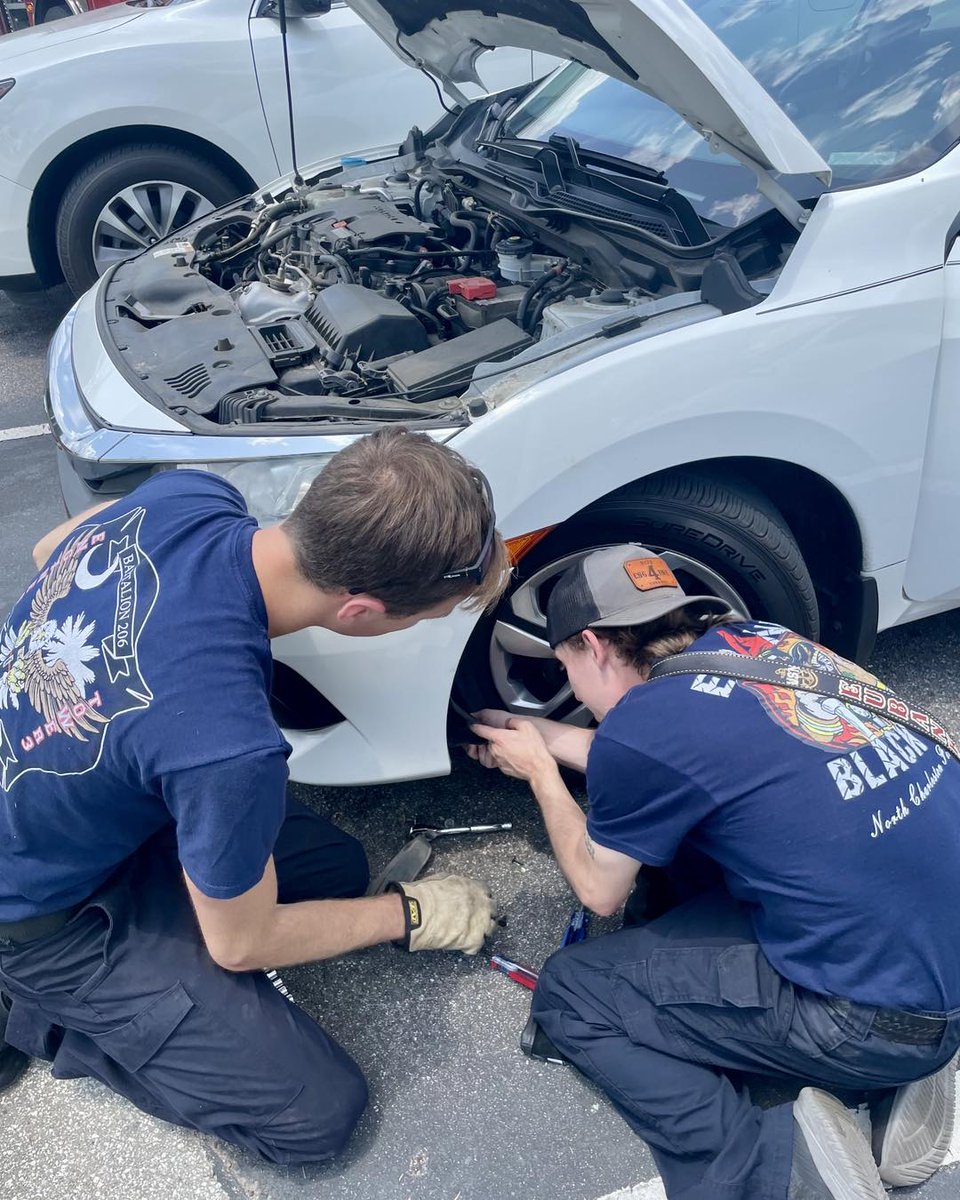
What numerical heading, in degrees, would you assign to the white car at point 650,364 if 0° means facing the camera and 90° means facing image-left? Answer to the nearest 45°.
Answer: approximately 45°

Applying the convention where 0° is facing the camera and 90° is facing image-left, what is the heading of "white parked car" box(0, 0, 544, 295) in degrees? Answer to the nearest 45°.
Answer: approximately 90°

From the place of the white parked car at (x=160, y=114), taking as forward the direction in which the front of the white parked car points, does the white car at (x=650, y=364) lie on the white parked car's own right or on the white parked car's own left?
on the white parked car's own left

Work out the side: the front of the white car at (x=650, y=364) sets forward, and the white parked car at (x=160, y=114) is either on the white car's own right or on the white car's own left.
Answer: on the white car's own right

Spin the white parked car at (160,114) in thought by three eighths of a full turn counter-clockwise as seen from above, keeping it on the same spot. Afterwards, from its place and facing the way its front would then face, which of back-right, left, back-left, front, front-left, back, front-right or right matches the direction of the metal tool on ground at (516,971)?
front-right
